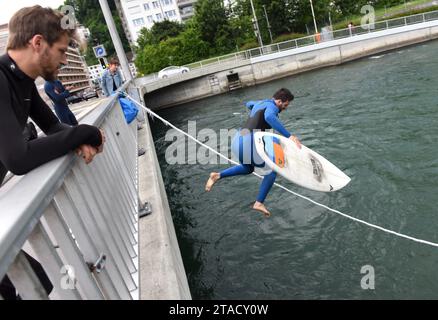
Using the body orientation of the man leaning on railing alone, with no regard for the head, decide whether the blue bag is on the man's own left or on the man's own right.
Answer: on the man's own left

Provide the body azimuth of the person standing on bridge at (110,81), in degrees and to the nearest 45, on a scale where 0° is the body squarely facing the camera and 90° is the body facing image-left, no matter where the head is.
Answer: approximately 315°

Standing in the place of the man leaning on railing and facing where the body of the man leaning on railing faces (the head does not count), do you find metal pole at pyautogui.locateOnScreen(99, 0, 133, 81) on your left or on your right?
on your left

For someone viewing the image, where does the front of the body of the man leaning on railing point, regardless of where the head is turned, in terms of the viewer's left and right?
facing to the right of the viewer

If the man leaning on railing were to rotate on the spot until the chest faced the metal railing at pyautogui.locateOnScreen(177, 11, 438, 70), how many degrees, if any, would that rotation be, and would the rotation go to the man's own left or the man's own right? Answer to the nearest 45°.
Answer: approximately 45° to the man's own left

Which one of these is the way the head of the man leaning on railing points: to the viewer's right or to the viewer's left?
to the viewer's right

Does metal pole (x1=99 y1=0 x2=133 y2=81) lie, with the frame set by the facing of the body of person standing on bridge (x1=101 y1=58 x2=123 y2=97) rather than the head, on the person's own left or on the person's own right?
on the person's own left

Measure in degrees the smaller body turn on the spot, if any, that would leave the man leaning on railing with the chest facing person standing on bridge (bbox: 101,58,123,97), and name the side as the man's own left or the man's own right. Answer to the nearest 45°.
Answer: approximately 90° to the man's own left

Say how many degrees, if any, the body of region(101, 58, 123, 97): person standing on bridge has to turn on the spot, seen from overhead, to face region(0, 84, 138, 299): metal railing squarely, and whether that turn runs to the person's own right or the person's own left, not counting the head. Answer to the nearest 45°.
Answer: approximately 45° to the person's own right
